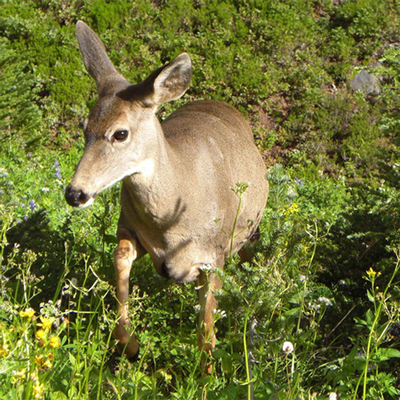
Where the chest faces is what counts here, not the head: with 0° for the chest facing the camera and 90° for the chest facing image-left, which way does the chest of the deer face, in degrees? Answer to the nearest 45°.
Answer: approximately 45°

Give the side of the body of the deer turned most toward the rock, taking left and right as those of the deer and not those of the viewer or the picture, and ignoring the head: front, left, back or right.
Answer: back
